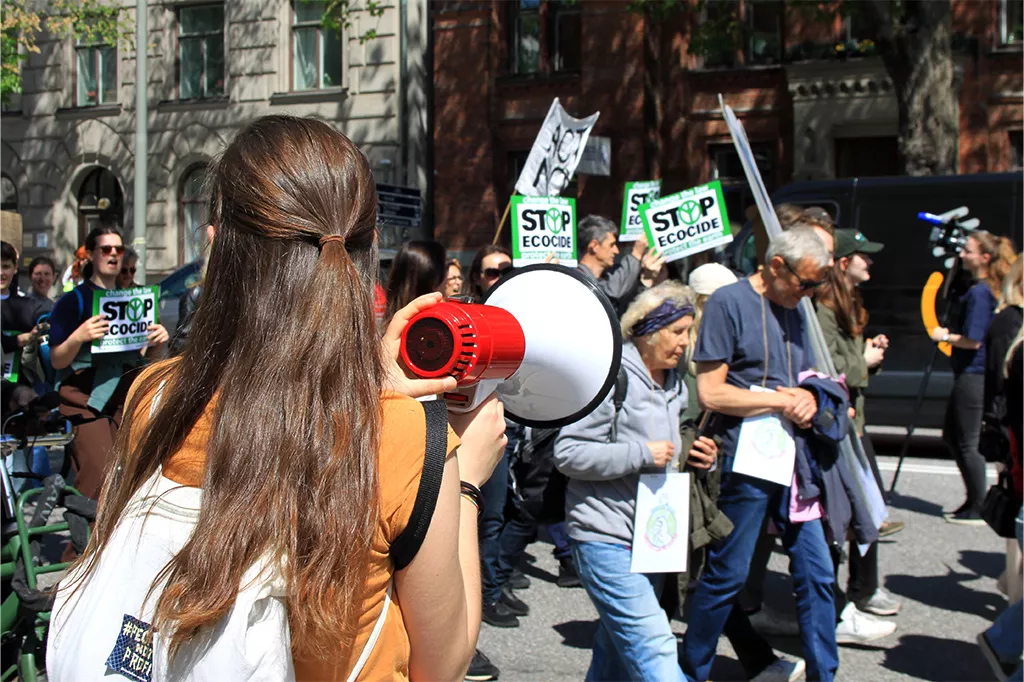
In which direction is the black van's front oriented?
to the viewer's left

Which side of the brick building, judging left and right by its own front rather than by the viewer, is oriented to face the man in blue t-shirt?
front

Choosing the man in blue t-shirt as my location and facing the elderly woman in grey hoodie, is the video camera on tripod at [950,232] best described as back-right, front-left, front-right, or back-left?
back-right

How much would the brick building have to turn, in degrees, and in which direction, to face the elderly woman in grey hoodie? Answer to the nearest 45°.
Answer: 0° — it already faces them

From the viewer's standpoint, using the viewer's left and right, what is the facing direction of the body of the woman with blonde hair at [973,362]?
facing to the left of the viewer

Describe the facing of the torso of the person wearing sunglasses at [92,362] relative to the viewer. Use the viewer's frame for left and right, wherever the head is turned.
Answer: facing the viewer and to the right of the viewer

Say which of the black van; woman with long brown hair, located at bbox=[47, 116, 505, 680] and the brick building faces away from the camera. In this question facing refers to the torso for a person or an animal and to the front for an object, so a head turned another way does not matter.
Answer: the woman with long brown hair

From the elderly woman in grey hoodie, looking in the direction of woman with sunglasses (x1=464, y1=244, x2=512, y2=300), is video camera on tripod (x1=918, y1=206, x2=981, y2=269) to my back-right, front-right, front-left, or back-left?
front-right

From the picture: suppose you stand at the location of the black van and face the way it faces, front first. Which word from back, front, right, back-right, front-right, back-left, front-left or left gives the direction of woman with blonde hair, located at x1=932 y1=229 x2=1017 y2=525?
left

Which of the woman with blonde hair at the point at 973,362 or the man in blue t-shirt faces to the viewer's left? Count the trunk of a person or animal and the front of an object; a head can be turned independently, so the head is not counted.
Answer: the woman with blonde hair

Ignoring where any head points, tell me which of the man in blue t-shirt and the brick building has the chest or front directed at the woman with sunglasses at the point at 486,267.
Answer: the brick building

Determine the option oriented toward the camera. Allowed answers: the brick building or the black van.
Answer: the brick building

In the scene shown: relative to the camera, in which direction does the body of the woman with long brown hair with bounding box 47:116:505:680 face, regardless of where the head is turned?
away from the camera

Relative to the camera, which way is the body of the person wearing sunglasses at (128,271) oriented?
toward the camera

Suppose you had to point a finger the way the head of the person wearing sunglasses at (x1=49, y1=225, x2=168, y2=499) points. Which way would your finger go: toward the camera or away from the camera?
toward the camera

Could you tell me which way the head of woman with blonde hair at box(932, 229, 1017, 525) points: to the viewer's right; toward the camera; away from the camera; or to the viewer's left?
to the viewer's left

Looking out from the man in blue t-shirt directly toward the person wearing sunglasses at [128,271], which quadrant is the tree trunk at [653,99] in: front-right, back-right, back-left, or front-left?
front-right
